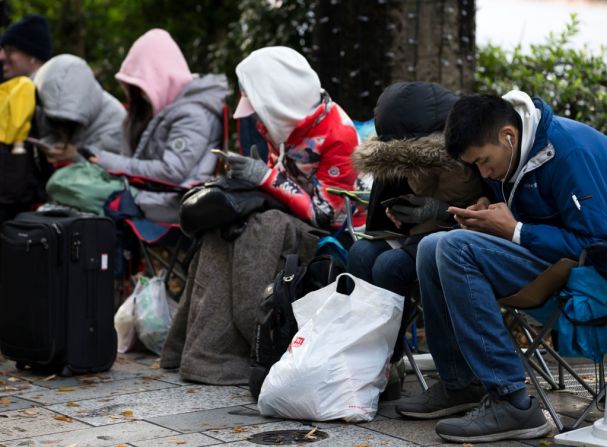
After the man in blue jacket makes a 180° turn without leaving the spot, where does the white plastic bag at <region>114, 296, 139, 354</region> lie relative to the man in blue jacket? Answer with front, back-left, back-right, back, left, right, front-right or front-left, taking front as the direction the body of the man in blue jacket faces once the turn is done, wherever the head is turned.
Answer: back-left

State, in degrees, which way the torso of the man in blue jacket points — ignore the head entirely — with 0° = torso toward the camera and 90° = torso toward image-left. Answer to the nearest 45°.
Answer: approximately 90°

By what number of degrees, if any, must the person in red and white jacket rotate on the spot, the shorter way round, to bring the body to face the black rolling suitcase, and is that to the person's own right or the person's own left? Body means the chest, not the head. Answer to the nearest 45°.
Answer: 0° — they already face it

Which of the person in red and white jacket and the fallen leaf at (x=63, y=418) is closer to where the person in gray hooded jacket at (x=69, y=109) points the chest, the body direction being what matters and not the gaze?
the fallen leaf

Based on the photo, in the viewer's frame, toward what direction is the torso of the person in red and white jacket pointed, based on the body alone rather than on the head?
to the viewer's left

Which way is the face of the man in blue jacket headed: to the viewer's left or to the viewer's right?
to the viewer's left

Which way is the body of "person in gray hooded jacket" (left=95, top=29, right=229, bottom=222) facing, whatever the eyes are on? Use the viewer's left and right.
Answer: facing to the left of the viewer

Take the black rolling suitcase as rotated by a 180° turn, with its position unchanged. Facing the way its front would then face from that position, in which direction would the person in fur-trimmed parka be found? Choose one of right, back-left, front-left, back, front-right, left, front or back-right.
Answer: right

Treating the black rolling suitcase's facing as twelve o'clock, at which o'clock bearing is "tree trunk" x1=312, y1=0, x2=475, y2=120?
The tree trunk is roughly at 7 o'clock from the black rolling suitcase.
